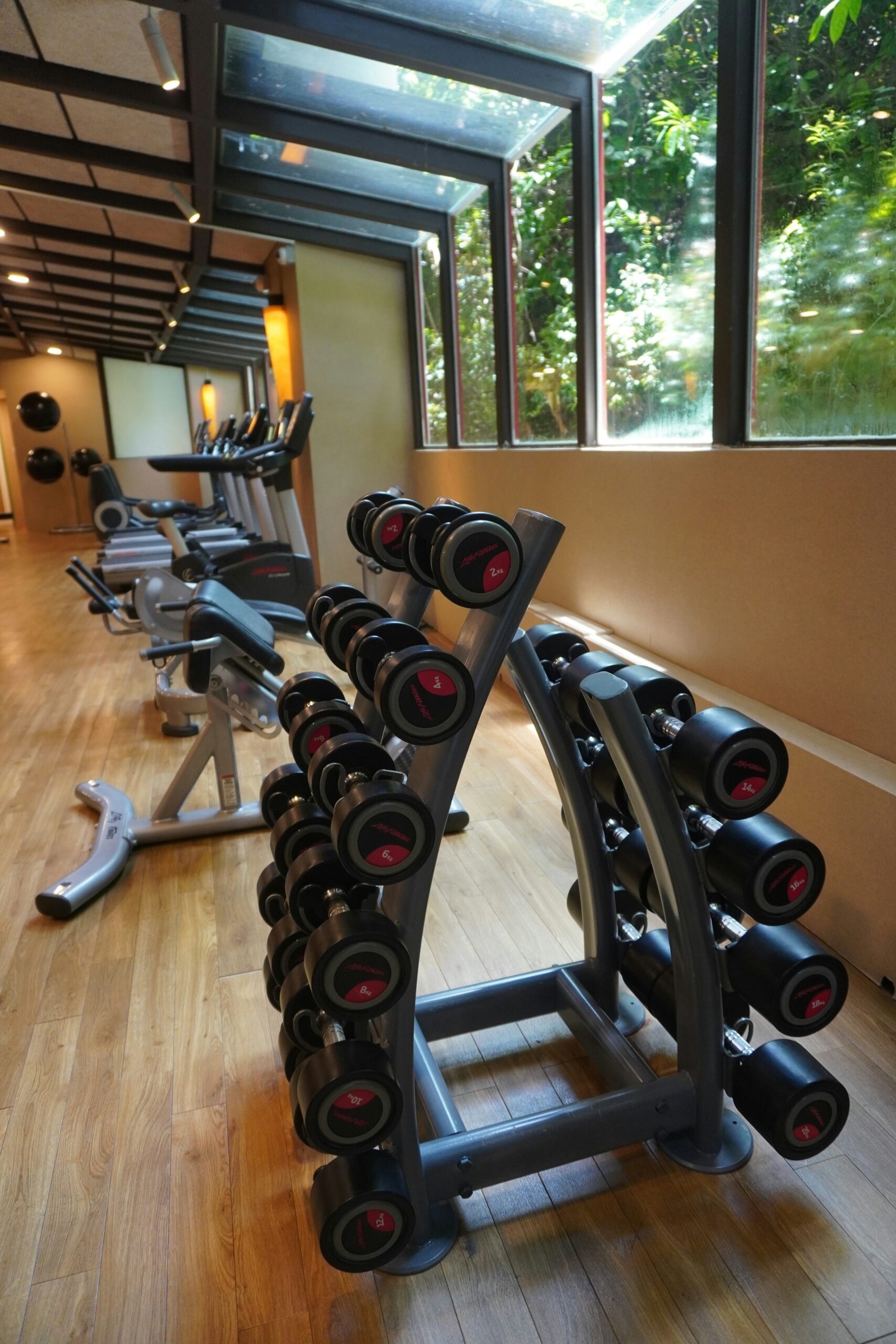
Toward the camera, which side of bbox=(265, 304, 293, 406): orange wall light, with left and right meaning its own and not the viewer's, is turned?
left

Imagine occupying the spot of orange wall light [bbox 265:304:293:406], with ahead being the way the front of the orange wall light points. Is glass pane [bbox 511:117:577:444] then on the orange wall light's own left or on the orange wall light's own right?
on the orange wall light's own left

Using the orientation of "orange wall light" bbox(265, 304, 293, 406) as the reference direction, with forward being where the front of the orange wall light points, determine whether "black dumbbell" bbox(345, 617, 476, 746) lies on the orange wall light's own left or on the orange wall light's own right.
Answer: on the orange wall light's own left

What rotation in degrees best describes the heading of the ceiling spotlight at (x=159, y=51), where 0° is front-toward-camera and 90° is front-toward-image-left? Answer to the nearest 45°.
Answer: approximately 315°

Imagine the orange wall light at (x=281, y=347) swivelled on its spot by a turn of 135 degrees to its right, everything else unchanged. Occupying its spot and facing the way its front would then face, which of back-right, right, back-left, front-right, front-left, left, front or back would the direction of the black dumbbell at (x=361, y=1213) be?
back-right

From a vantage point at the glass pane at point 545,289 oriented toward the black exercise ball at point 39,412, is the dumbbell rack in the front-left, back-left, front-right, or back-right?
back-left

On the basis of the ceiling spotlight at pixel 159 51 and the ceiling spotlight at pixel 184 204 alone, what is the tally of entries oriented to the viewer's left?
0

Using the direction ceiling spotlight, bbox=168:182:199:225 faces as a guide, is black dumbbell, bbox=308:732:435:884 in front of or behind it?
in front

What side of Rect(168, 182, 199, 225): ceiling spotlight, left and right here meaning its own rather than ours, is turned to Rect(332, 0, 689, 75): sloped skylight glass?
front

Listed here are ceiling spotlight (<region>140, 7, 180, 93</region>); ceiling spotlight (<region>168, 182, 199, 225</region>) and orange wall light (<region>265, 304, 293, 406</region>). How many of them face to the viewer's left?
1

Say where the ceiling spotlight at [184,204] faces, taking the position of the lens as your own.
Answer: facing the viewer and to the right of the viewer
